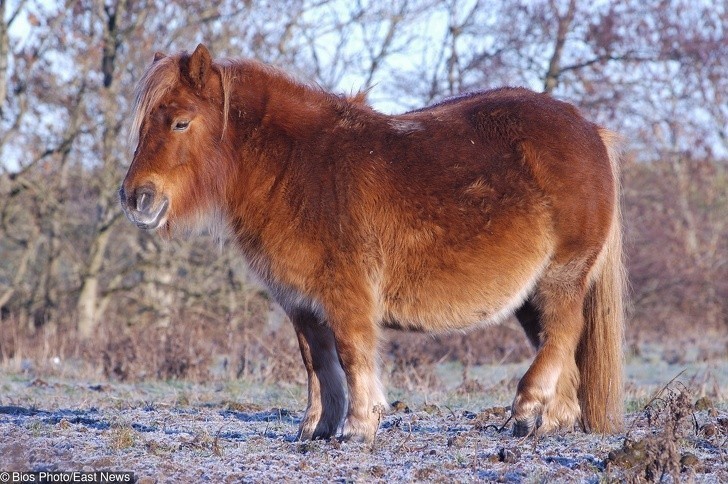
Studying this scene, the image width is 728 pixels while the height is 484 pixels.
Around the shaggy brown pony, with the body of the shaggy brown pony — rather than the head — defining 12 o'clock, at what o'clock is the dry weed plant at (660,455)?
The dry weed plant is roughly at 7 o'clock from the shaggy brown pony.

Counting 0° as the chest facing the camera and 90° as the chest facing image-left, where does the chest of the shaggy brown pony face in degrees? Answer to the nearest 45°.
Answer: approximately 90°
